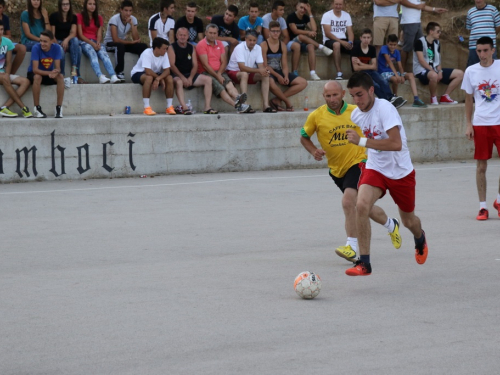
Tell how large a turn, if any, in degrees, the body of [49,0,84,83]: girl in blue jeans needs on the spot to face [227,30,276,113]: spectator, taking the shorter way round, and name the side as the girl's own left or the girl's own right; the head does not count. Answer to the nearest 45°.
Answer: approximately 90° to the girl's own left

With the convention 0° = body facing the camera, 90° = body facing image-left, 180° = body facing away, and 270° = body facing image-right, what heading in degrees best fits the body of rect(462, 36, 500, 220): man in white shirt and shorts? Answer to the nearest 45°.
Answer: approximately 0°

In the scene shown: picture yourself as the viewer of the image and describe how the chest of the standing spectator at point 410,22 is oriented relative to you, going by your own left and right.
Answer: facing the viewer and to the right of the viewer

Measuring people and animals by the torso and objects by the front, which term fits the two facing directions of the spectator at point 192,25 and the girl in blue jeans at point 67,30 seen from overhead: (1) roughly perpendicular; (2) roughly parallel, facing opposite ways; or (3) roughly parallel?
roughly parallel

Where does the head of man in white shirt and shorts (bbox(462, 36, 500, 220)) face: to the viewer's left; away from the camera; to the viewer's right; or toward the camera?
toward the camera

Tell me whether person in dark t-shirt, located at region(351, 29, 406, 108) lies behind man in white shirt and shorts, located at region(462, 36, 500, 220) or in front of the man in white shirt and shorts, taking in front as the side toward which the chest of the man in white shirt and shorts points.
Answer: behind

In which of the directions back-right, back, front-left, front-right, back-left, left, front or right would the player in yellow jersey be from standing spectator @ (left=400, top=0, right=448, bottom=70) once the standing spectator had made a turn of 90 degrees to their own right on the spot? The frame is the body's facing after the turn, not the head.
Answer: front-left

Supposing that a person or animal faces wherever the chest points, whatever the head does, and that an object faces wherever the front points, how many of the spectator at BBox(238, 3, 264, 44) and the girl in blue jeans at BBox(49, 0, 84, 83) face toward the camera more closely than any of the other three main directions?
2

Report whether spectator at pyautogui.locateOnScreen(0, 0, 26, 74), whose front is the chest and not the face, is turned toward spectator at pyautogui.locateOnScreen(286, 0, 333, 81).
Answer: no

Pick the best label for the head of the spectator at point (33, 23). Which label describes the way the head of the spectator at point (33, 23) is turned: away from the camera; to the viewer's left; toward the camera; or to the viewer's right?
toward the camera

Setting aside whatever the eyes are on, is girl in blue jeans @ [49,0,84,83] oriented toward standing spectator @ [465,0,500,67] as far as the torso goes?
no

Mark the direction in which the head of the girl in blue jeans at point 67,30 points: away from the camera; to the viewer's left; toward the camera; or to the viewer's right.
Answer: toward the camera

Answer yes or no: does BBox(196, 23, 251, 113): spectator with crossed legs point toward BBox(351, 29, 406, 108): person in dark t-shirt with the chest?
no

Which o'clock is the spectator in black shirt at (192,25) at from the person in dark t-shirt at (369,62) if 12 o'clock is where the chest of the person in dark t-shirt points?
The spectator in black shirt is roughly at 4 o'clock from the person in dark t-shirt.

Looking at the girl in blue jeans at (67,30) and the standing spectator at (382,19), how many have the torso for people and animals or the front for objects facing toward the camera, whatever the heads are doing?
2
